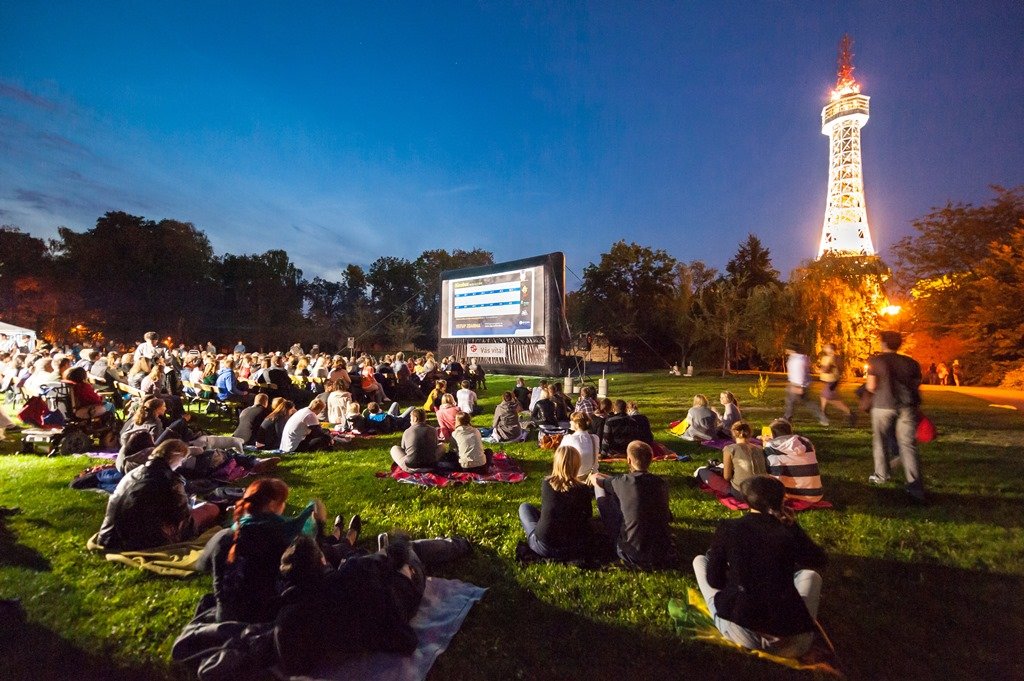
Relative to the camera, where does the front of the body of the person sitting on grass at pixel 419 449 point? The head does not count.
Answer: away from the camera

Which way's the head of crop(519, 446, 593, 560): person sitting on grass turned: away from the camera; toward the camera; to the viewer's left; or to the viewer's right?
away from the camera

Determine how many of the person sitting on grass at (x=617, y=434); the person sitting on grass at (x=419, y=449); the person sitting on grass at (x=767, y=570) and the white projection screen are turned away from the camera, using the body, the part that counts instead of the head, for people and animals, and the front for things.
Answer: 3

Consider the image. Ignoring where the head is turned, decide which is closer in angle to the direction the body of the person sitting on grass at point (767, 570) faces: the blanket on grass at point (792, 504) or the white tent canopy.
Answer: the blanket on grass

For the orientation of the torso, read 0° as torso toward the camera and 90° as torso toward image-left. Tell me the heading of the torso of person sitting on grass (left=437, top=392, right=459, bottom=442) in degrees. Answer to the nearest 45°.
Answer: approximately 180°

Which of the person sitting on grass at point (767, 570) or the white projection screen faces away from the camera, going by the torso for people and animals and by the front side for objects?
the person sitting on grass

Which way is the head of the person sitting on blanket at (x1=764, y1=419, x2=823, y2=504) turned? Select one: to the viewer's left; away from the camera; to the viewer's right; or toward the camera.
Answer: away from the camera

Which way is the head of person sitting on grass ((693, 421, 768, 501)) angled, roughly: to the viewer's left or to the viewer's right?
to the viewer's left

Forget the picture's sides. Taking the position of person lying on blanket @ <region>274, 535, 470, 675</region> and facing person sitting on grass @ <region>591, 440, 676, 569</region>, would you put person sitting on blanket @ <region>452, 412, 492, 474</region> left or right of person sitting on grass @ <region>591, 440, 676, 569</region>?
left

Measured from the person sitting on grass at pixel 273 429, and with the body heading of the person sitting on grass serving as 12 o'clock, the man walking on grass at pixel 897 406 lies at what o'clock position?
The man walking on grass is roughly at 3 o'clock from the person sitting on grass.

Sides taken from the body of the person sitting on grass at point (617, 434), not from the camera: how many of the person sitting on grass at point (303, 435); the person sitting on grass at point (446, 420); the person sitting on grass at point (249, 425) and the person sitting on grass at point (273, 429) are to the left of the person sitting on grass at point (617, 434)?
4

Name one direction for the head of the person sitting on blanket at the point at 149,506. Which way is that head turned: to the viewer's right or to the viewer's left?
to the viewer's right

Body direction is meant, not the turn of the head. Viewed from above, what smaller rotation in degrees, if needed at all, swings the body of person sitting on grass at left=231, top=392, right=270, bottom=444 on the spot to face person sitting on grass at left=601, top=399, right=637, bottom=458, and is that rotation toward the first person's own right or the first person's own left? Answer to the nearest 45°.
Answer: approximately 90° to the first person's own right

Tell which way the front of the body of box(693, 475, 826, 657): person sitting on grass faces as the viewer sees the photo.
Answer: away from the camera

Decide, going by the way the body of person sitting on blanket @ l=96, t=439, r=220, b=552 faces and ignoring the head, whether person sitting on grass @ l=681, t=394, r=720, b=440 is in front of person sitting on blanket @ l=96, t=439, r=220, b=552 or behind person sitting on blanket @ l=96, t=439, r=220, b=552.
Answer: in front

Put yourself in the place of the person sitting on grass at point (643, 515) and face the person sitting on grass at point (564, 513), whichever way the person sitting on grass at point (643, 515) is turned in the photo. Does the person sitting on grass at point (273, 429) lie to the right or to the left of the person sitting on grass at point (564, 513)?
right

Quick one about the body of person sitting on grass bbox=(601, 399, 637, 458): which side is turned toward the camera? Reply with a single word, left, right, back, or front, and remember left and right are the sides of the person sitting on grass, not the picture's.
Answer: back

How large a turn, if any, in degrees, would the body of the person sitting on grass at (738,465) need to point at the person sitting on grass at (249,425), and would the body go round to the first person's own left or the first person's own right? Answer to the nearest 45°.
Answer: approximately 45° to the first person's own left

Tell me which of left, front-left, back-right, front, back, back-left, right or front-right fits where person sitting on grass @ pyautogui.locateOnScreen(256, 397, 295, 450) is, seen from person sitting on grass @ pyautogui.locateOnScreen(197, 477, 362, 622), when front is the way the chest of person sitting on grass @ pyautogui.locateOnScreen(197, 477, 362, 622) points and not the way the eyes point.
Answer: front-left
